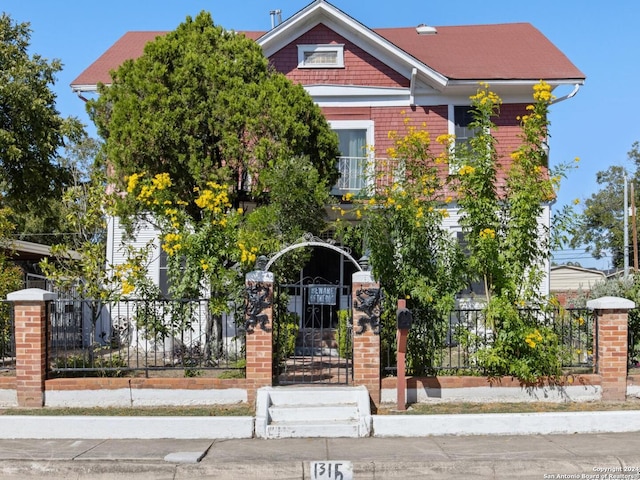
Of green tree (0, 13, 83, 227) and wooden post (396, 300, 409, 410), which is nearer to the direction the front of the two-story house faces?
the wooden post

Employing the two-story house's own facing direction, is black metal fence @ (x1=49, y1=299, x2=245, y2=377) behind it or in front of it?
in front

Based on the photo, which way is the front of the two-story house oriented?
toward the camera

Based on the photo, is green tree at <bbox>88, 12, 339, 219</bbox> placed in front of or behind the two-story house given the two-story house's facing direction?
in front

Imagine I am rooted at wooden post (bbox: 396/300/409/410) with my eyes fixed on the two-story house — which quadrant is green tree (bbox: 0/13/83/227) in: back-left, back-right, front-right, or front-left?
front-left

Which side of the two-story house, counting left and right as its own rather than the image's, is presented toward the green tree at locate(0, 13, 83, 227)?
right

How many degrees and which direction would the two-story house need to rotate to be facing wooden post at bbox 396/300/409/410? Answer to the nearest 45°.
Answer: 0° — it already faces it

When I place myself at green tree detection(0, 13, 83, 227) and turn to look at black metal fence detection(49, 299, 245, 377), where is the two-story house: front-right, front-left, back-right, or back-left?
front-left

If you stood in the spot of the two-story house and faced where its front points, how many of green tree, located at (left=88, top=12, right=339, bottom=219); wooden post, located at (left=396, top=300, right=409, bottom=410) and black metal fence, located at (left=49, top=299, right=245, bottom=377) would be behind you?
0
